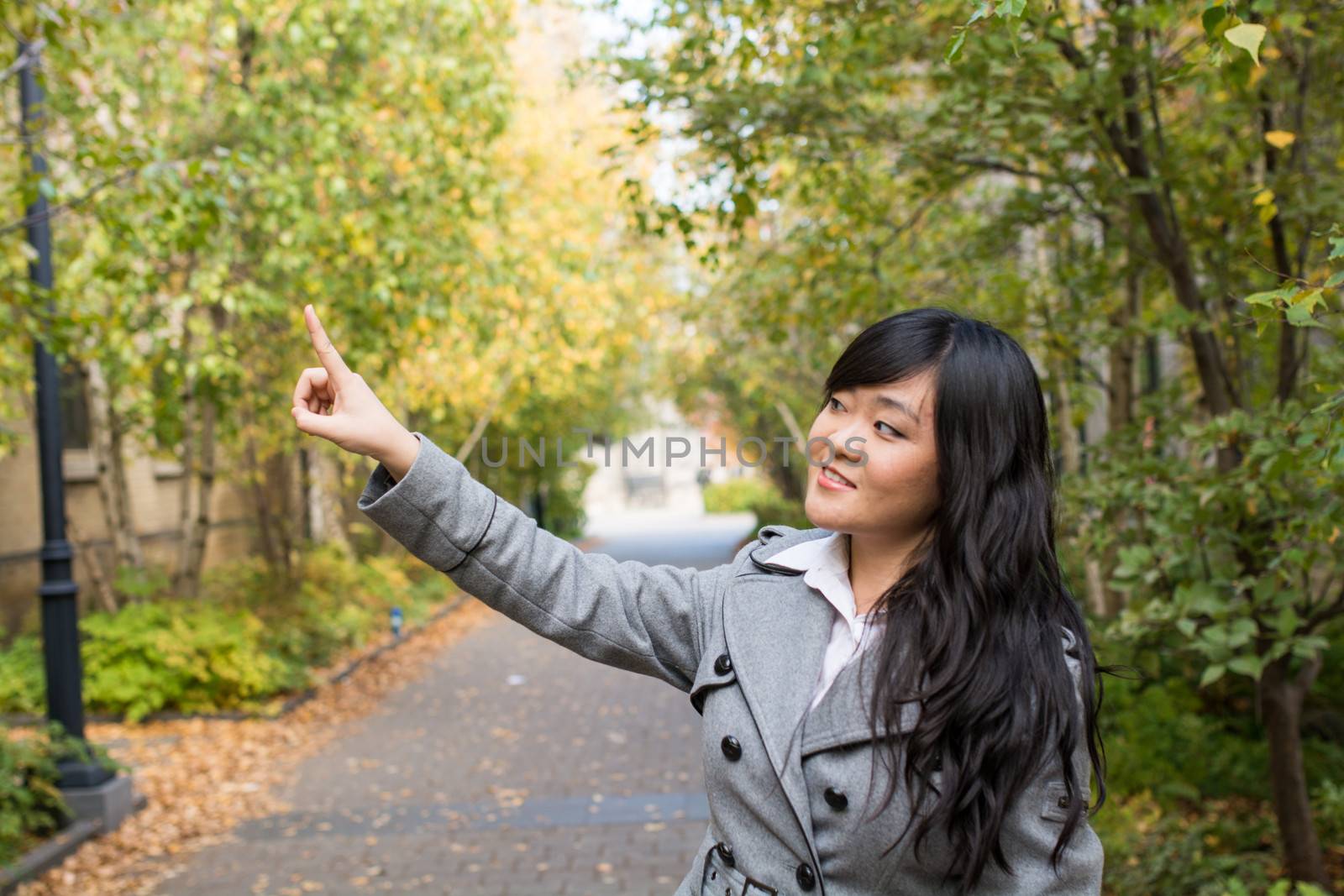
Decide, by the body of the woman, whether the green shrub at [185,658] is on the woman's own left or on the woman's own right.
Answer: on the woman's own right

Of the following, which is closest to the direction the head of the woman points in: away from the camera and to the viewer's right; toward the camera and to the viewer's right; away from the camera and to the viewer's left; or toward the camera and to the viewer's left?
toward the camera and to the viewer's left

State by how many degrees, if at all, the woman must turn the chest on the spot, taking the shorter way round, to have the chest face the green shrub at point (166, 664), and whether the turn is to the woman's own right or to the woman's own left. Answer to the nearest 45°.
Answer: approximately 90° to the woman's own right

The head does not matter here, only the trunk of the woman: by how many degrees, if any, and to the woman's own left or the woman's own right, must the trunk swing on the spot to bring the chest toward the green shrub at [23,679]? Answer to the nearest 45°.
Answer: approximately 90° to the woman's own right

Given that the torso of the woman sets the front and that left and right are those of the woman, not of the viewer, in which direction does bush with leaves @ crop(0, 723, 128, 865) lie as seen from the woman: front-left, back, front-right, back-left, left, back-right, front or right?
right

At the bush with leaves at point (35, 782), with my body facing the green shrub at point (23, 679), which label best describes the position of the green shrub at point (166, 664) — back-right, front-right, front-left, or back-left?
front-right

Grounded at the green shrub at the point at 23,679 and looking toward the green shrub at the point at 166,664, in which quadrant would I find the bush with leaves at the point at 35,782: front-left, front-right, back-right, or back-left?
front-right

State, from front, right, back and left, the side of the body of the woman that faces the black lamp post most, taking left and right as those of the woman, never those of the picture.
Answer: right

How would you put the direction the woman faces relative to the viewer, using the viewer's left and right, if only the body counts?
facing the viewer and to the left of the viewer
